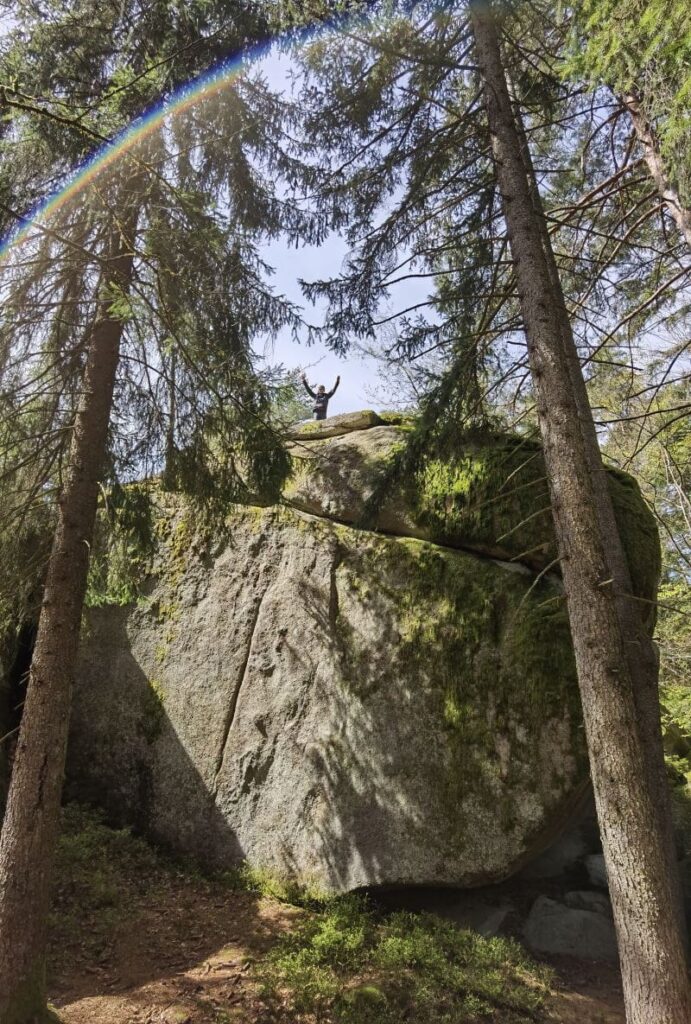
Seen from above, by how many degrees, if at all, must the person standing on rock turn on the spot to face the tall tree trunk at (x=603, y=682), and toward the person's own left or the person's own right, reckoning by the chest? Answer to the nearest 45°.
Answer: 0° — they already face it

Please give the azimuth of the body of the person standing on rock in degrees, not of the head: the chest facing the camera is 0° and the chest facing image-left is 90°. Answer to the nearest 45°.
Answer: approximately 0°

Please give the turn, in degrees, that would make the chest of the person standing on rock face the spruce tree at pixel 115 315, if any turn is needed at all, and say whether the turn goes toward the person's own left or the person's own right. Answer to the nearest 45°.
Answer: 0° — they already face it

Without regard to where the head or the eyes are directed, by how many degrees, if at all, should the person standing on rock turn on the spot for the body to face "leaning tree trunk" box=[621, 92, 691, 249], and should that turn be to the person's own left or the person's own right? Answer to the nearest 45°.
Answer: approximately 45° to the person's own left

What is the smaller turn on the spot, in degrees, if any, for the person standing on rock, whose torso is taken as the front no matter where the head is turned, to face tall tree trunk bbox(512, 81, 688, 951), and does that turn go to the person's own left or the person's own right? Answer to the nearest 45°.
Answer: approximately 45° to the person's own left
